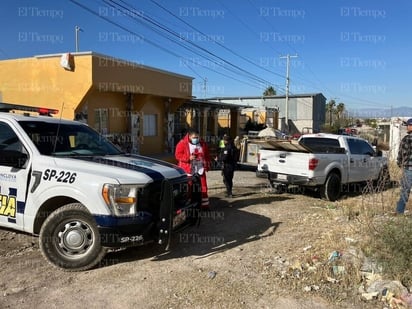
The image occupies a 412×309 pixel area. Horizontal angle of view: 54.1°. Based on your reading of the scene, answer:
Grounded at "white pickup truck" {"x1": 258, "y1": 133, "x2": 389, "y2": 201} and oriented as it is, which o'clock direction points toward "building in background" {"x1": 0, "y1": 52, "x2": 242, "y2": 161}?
The building in background is roughly at 8 o'clock from the white pickup truck.

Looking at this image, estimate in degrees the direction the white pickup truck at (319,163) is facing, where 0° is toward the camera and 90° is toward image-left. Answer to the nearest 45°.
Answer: approximately 225°

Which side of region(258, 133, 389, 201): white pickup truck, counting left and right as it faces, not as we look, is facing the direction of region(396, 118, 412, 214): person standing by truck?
right

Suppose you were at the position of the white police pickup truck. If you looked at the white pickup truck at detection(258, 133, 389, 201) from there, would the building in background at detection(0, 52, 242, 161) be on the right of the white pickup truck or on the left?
left

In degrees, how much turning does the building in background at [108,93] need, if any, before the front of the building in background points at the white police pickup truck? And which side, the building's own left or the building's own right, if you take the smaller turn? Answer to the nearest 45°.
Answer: approximately 45° to the building's own right

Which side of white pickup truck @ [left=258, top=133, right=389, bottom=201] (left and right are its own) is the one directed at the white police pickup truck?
back

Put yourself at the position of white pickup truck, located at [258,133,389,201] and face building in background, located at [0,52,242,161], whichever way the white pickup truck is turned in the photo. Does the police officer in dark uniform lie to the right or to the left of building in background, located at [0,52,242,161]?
left

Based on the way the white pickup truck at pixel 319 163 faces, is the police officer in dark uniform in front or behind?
behind

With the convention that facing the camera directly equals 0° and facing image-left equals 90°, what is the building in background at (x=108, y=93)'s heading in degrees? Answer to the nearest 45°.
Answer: approximately 315°
